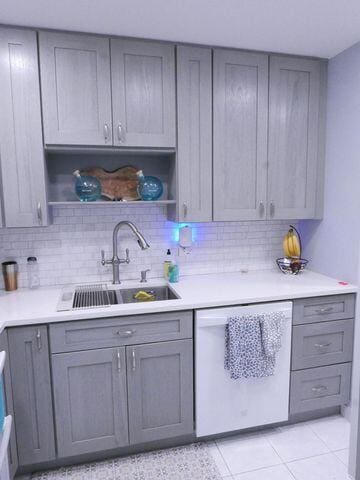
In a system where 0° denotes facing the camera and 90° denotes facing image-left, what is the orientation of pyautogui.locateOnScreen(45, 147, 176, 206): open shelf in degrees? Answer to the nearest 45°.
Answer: approximately 0°

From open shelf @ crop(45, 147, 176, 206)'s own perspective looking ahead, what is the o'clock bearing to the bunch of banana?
The bunch of banana is roughly at 9 o'clock from the open shelf.
